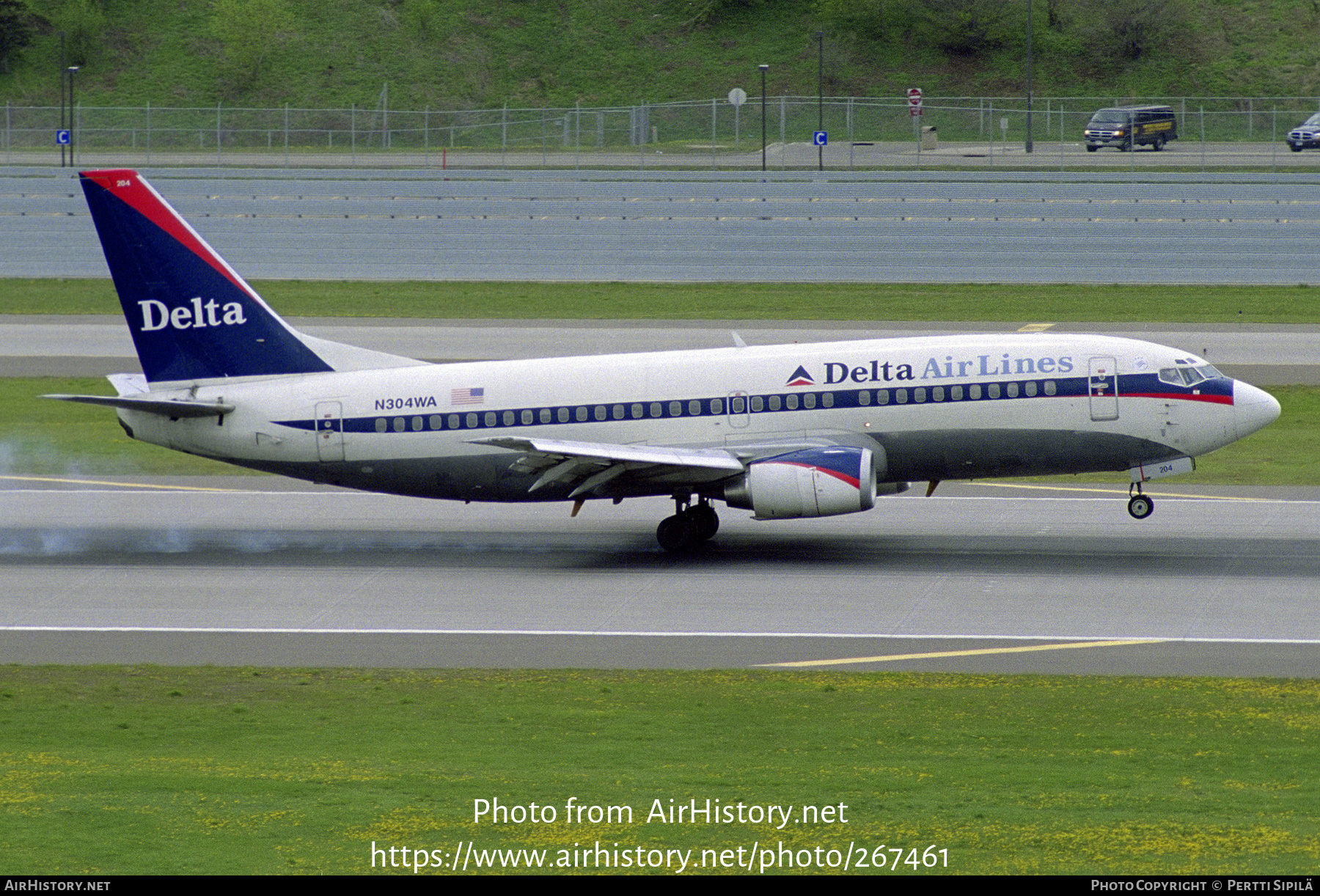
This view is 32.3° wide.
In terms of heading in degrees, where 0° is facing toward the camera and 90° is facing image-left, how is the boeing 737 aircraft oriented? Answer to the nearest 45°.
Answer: approximately 270°
